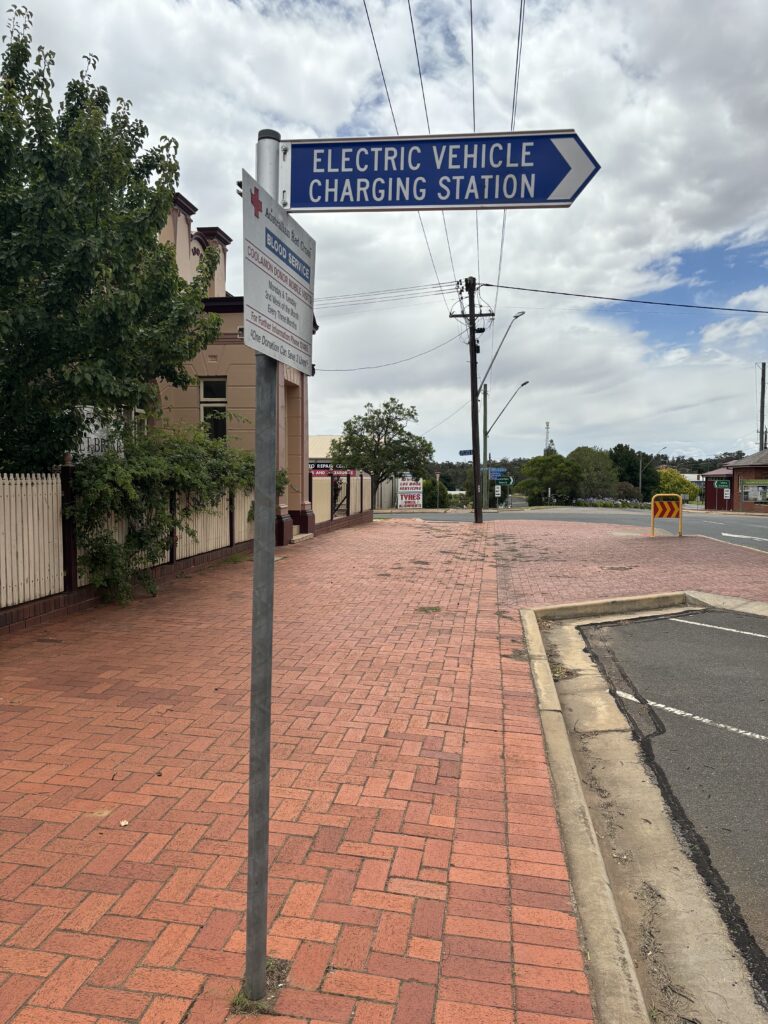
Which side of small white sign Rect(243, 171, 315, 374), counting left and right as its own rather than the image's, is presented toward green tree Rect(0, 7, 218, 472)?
back

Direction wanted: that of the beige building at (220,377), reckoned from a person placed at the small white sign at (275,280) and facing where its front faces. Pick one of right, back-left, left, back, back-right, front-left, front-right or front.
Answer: back-left

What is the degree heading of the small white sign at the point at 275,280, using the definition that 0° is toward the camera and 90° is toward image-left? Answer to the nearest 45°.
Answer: approximately 315°

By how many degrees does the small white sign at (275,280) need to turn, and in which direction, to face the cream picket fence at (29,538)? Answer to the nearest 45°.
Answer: approximately 180°

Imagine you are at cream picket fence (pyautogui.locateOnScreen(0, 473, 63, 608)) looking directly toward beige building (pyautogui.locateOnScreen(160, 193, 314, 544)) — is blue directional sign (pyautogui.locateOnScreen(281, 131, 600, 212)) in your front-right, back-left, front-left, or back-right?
back-right

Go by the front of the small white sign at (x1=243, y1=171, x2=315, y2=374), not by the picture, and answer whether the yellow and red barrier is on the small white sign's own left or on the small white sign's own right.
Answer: on the small white sign's own left

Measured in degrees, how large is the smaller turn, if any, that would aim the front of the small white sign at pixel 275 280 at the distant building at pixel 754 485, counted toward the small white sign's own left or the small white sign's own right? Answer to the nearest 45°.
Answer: approximately 90° to the small white sign's own left
